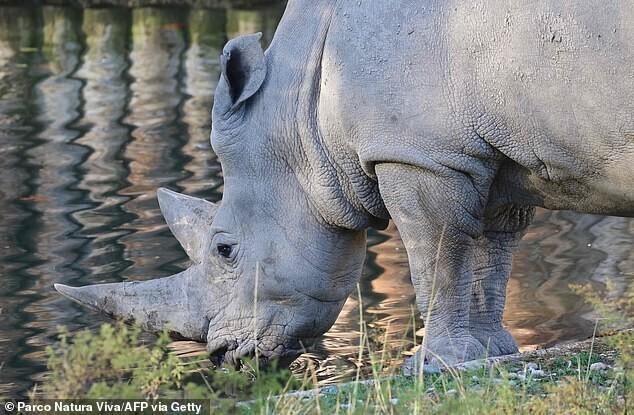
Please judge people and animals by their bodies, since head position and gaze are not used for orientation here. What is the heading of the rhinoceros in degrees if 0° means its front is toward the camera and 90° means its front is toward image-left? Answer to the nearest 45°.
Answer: approximately 90°

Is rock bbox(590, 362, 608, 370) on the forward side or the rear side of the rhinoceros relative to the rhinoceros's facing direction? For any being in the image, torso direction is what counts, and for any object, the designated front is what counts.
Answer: on the rear side
